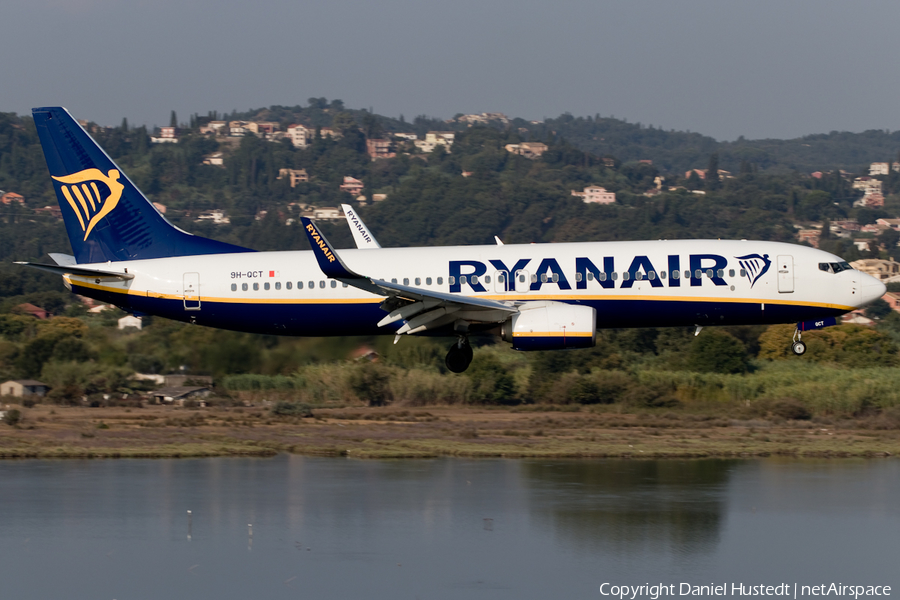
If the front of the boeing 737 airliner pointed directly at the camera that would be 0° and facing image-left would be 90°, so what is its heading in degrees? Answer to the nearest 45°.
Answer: approximately 270°
